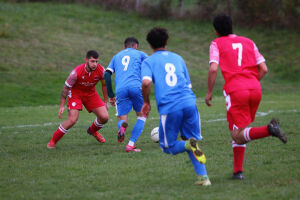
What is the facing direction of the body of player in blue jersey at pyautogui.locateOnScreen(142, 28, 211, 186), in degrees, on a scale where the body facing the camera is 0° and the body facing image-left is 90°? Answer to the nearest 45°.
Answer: approximately 135°

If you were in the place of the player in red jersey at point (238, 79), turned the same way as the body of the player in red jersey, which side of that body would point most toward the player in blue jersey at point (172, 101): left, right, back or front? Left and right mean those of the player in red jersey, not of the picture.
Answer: left

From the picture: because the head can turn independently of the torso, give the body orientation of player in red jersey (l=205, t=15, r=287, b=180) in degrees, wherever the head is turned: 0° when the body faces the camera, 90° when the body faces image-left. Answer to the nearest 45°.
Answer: approximately 135°

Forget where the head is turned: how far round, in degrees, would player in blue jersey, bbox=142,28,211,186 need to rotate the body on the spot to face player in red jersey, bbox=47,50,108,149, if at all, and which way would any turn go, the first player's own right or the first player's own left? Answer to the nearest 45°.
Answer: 0° — they already face them

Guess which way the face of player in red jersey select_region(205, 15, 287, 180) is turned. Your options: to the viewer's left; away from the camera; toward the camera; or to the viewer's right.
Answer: away from the camera

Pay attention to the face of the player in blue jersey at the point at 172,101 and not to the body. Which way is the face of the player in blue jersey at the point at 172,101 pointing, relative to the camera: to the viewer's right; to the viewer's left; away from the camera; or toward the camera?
away from the camera

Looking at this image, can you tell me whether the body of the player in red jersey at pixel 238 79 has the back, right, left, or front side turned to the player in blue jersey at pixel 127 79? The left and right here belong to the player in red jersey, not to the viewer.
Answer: front

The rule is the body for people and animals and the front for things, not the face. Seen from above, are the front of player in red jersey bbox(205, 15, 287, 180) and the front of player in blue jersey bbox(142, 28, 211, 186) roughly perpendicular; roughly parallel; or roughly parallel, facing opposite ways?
roughly parallel

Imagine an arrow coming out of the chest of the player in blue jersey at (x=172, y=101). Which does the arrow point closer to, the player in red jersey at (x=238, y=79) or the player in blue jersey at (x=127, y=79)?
the player in blue jersey

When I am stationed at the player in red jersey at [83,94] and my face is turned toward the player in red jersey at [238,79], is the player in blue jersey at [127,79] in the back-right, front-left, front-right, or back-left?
front-left

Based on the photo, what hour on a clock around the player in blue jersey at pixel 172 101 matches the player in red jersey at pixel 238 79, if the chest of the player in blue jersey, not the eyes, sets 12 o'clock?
The player in red jersey is roughly at 4 o'clock from the player in blue jersey.

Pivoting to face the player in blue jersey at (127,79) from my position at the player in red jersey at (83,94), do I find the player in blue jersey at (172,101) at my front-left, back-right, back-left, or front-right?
front-right

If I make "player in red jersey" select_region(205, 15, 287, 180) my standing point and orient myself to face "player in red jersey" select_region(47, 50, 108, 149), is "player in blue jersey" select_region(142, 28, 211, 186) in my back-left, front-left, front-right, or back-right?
front-left

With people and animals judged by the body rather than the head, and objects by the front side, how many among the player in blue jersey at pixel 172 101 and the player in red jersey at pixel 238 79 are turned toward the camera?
0
